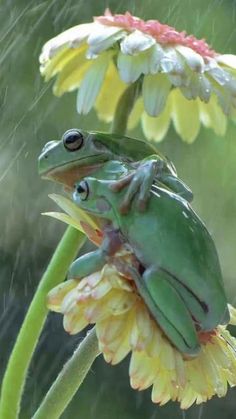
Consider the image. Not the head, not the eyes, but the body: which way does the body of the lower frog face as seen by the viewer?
to the viewer's left
